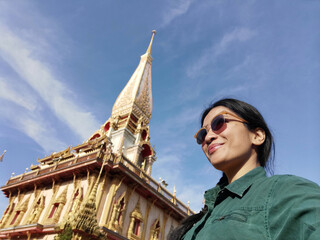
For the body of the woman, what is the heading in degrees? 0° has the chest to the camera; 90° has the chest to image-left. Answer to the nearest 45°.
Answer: approximately 45°
